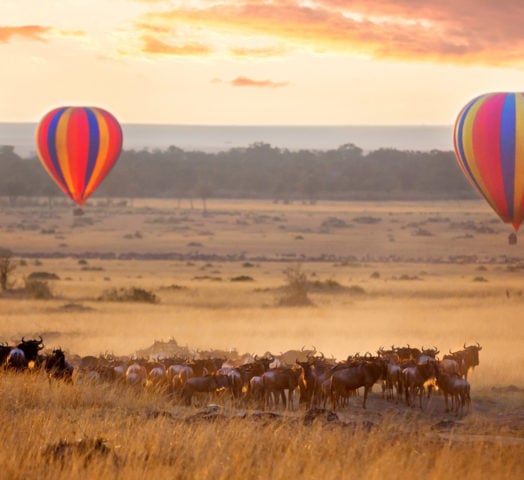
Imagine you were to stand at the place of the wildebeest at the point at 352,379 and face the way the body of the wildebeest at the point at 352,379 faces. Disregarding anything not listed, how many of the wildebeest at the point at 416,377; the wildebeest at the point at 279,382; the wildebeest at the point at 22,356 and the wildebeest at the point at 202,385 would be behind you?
3

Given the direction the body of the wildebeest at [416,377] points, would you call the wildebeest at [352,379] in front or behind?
behind
